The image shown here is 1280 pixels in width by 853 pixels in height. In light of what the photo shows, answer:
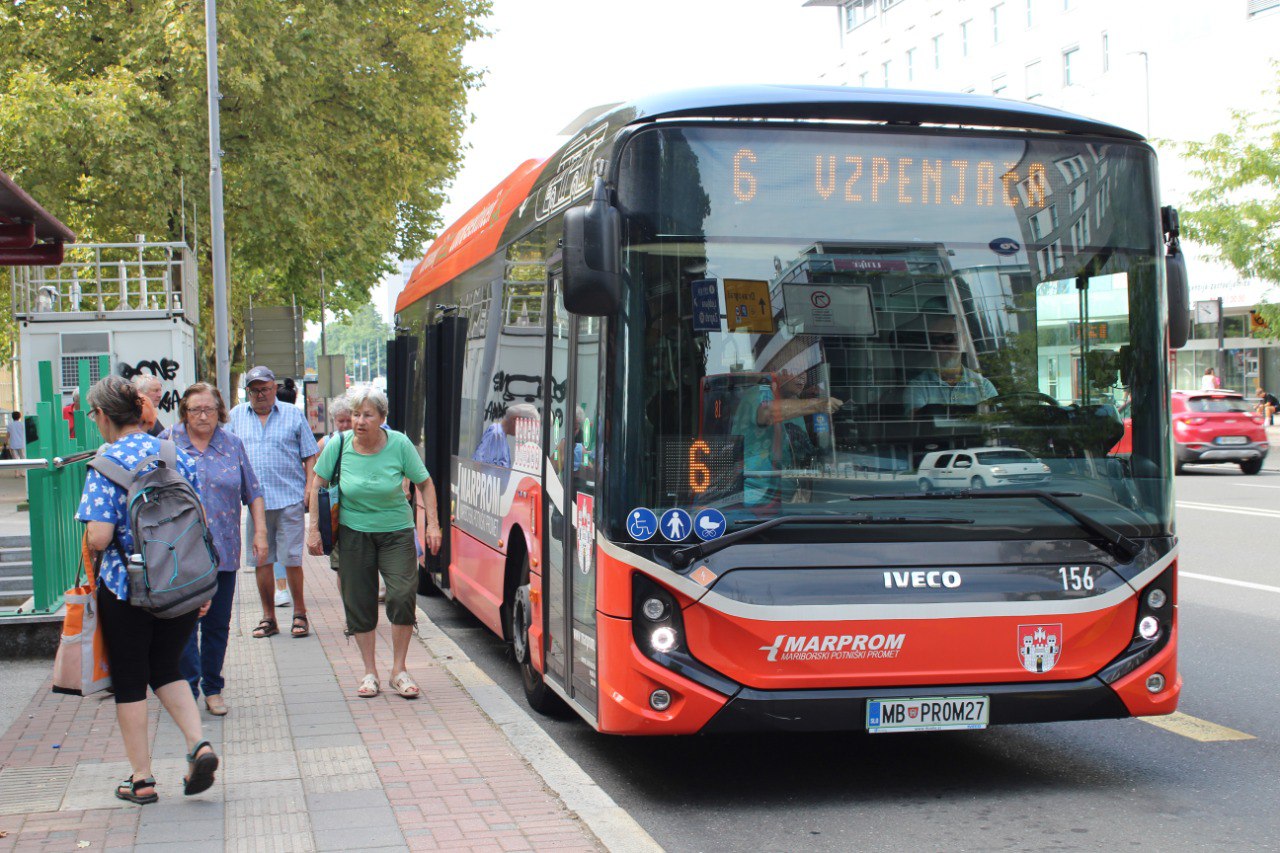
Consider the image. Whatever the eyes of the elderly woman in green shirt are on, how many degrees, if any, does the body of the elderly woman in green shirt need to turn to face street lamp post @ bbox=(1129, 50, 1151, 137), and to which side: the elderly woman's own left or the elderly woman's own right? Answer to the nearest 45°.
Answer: approximately 135° to the elderly woman's own left

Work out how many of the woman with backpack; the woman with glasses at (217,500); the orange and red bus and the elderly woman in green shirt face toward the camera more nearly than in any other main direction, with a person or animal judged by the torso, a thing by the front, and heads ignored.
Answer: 3

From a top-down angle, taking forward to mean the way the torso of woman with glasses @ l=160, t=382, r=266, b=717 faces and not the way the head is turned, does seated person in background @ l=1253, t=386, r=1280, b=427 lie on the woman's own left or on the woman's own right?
on the woman's own left

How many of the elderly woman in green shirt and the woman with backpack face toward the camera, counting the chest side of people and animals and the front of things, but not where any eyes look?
1

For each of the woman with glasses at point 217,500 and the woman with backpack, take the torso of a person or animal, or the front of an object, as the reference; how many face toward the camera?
1

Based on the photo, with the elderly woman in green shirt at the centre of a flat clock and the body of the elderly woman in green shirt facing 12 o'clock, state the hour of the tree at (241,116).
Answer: The tree is roughly at 6 o'clock from the elderly woman in green shirt.

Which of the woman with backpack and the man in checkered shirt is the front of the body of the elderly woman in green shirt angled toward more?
the woman with backpack

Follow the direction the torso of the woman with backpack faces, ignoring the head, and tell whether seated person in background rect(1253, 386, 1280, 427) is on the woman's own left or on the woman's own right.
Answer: on the woman's own right

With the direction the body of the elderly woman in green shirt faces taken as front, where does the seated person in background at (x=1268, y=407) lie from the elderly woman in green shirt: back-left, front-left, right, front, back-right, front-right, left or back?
back-left
